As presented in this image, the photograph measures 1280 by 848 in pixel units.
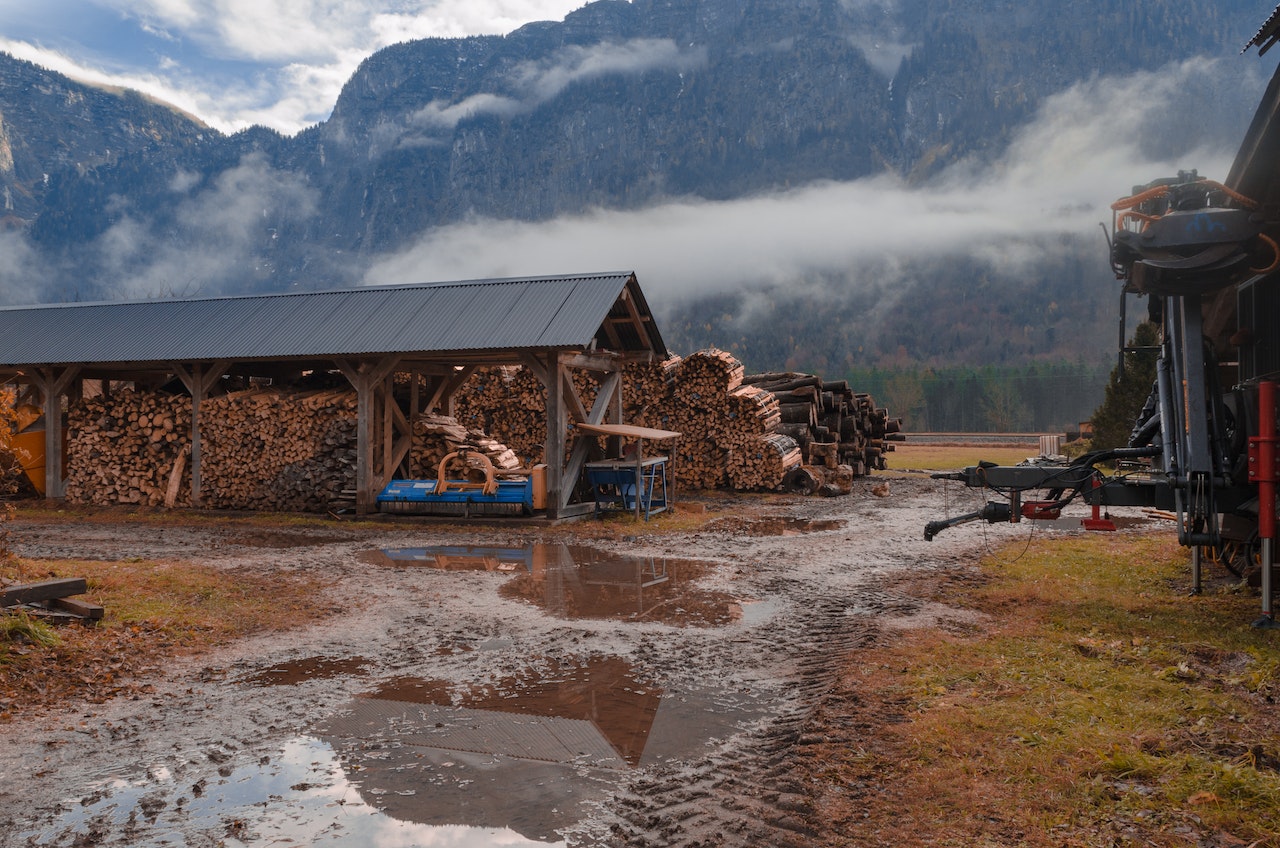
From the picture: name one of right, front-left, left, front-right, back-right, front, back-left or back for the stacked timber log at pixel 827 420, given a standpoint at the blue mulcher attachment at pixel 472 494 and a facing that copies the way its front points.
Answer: back-left

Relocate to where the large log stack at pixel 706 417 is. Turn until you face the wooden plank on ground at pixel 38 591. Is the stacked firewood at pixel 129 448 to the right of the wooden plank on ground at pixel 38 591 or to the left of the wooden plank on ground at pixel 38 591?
right

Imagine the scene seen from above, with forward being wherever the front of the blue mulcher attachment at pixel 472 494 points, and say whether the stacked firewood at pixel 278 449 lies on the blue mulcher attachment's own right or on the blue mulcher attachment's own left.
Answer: on the blue mulcher attachment's own right

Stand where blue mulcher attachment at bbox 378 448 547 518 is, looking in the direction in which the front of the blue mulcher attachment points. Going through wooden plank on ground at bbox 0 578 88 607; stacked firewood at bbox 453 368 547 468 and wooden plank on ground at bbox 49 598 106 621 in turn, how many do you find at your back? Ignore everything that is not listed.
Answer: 1

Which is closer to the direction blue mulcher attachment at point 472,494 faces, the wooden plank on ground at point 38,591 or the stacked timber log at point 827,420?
the wooden plank on ground

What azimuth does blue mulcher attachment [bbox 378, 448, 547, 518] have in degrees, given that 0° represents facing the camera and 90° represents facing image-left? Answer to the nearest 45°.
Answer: approximately 0°

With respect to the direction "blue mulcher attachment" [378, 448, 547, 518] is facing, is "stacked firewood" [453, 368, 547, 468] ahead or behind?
behind

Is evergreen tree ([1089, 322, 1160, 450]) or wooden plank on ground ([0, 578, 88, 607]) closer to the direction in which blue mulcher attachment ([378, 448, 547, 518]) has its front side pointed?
the wooden plank on ground

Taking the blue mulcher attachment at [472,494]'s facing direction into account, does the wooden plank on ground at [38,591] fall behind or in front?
in front
